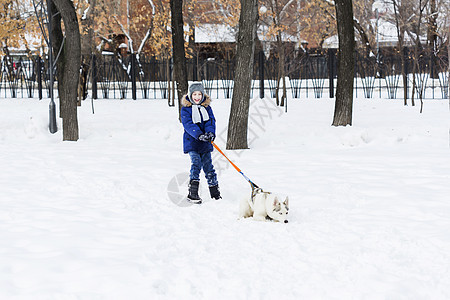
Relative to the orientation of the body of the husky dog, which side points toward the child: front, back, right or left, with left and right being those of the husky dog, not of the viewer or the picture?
back

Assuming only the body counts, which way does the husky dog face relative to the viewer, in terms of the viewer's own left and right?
facing the viewer and to the right of the viewer

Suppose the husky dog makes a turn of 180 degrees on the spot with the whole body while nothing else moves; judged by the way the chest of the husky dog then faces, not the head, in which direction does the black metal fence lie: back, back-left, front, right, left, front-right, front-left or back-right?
front-right

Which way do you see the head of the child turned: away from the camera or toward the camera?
toward the camera
